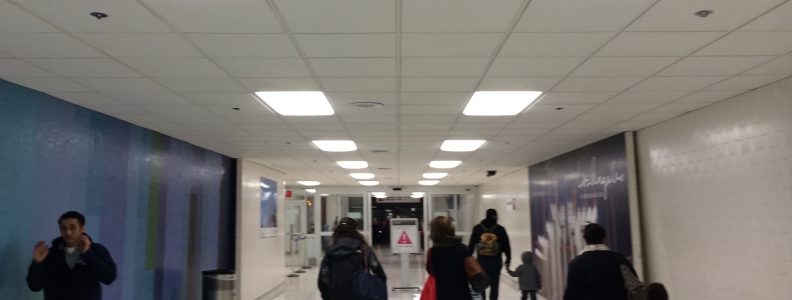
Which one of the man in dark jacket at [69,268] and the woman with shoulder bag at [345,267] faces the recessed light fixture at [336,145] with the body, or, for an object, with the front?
the woman with shoulder bag

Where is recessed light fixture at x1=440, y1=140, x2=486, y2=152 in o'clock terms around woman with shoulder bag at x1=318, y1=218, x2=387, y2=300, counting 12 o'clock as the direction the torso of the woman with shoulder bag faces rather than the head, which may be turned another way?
The recessed light fixture is roughly at 1 o'clock from the woman with shoulder bag.

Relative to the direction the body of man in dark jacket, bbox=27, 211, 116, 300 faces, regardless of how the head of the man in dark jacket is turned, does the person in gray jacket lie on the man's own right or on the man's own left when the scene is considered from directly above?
on the man's own left

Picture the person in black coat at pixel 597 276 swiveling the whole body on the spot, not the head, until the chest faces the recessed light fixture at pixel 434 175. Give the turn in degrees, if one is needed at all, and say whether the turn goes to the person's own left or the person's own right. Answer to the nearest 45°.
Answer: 0° — they already face it

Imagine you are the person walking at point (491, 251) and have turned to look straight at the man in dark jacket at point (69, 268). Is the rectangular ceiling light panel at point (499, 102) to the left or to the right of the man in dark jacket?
left

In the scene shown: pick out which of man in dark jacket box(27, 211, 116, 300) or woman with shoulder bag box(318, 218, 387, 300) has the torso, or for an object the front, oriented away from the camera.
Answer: the woman with shoulder bag

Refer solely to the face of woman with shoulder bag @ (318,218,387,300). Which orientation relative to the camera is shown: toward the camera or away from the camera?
away from the camera

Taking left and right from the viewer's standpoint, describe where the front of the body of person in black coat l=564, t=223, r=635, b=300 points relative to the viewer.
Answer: facing away from the viewer

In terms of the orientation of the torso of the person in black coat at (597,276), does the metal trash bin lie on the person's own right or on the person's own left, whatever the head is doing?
on the person's own left

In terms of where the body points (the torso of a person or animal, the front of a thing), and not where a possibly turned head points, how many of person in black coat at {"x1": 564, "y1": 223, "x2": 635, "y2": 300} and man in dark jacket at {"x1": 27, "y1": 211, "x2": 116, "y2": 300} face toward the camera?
1

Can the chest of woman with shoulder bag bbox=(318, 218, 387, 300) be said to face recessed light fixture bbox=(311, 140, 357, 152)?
yes

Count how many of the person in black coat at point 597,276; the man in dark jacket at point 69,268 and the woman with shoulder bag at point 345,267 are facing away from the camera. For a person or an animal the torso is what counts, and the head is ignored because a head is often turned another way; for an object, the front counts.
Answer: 2

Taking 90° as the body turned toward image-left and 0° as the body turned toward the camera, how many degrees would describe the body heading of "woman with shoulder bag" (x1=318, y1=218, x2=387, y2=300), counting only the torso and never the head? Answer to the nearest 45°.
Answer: approximately 180°

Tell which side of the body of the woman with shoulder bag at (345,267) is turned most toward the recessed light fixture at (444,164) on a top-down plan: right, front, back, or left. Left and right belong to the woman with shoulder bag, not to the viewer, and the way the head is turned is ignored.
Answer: front

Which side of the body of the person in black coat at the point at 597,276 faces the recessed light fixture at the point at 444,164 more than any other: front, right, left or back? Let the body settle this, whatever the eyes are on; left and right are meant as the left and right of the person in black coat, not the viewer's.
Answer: front

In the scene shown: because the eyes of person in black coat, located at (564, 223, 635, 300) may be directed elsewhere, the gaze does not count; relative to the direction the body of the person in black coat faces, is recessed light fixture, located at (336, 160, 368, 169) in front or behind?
in front

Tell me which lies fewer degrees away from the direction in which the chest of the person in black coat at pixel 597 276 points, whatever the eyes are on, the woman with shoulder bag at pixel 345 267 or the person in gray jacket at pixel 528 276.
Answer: the person in gray jacket
